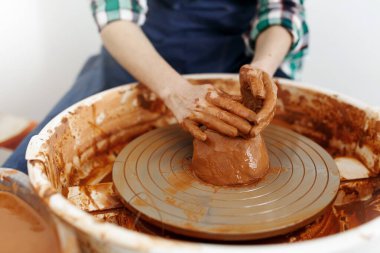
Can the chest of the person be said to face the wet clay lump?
yes

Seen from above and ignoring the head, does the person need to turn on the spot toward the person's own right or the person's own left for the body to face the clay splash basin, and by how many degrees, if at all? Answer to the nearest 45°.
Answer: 0° — they already face it

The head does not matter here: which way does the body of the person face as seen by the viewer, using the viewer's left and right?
facing the viewer
